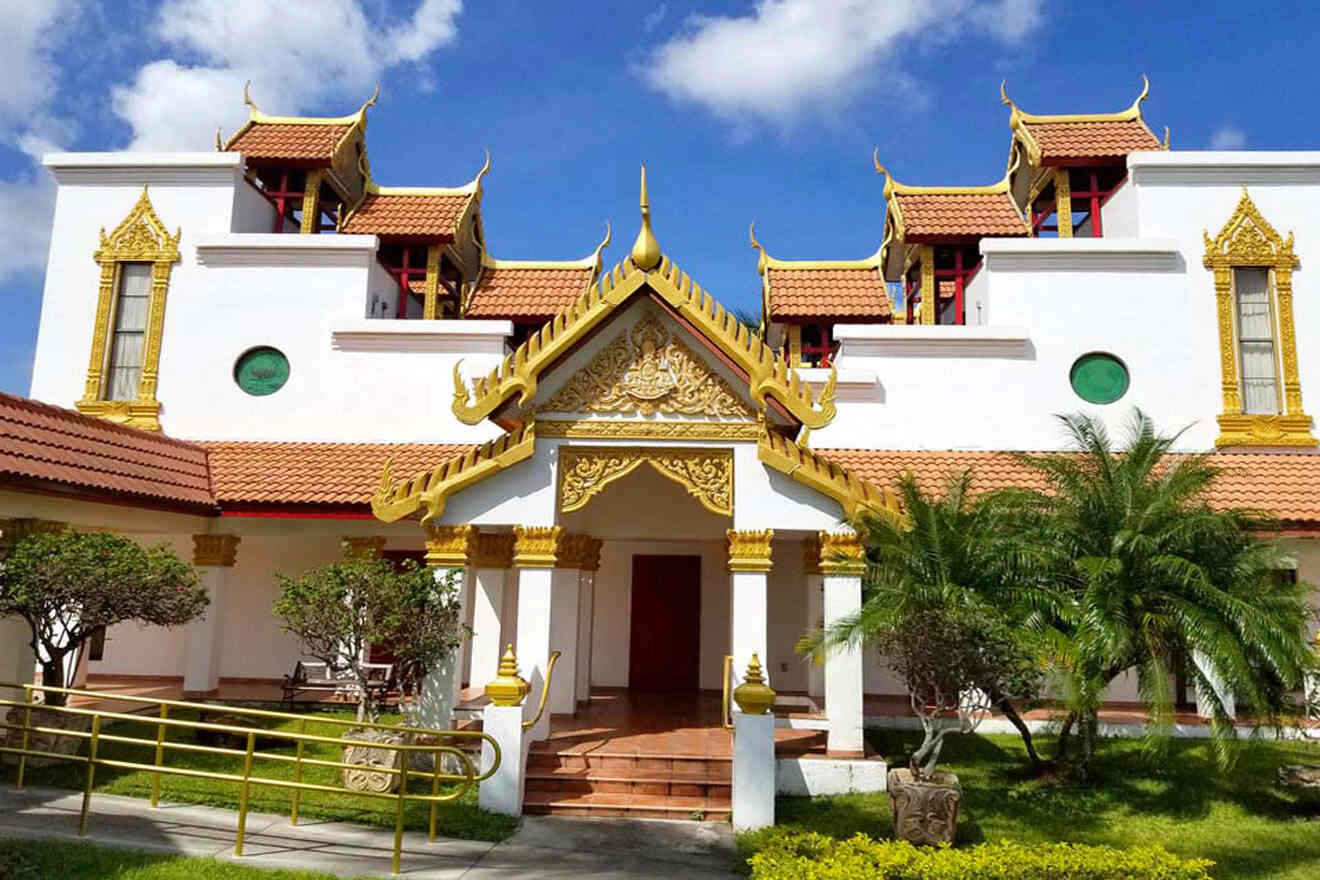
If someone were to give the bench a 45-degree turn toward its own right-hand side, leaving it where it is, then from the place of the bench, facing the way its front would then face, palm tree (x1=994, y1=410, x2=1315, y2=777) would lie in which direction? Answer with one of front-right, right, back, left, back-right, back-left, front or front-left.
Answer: left

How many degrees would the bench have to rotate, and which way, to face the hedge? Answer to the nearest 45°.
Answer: approximately 45° to its left

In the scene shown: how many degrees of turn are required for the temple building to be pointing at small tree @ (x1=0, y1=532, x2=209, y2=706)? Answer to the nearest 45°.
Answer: approximately 45° to its right

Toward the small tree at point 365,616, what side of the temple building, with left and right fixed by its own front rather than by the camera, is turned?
front

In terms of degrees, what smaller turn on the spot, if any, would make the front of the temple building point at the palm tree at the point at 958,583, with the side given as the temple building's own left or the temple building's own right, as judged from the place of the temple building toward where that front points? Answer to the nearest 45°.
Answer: approximately 45° to the temple building's own left

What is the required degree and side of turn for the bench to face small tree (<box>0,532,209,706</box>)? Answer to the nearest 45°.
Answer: approximately 45° to its right

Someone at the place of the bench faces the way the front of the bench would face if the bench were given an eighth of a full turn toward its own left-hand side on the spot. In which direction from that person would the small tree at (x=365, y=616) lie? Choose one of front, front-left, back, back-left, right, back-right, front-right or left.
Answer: front-right

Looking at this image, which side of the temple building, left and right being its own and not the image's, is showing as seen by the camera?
front

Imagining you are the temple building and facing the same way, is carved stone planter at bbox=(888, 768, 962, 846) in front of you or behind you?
in front

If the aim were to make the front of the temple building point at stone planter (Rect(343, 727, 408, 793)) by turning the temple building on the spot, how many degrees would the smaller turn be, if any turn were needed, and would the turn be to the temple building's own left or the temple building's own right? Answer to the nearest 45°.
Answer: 0° — it already faces it

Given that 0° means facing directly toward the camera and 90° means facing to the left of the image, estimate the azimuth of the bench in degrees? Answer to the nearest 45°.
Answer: approximately 0°

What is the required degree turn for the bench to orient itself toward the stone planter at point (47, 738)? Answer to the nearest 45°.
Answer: approximately 45° to its right
